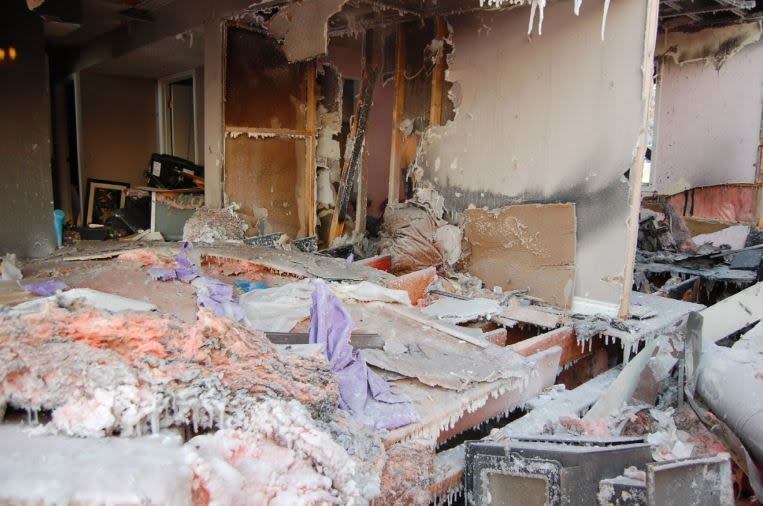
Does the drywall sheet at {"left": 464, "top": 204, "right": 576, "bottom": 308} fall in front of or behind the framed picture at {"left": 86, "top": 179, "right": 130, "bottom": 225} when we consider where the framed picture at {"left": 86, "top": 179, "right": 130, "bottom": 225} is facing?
in front

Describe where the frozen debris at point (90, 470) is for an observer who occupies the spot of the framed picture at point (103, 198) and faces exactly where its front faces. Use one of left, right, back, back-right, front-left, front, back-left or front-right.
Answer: front-right

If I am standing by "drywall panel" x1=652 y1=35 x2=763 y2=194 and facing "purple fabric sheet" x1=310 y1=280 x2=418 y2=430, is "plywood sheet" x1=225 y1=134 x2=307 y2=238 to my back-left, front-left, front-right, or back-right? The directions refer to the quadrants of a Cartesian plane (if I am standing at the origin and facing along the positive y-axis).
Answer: front-right

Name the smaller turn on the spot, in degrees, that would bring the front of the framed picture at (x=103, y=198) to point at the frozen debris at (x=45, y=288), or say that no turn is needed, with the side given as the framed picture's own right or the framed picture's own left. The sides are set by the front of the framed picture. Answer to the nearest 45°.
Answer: approximately 45° to the framed picture's own right

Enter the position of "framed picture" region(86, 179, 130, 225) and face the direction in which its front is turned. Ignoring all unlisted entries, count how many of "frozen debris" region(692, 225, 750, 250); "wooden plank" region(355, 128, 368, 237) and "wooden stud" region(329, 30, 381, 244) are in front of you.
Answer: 3

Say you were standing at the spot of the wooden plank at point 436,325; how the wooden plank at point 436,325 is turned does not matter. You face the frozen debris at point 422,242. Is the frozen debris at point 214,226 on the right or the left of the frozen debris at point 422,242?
left

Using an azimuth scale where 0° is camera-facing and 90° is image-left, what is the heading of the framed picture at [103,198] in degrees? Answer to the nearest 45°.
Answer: approximately 315°

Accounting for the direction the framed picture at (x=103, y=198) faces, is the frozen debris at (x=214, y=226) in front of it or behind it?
in front

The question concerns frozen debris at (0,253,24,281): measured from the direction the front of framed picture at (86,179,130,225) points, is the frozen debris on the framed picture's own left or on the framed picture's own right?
on the framed picture's own right
